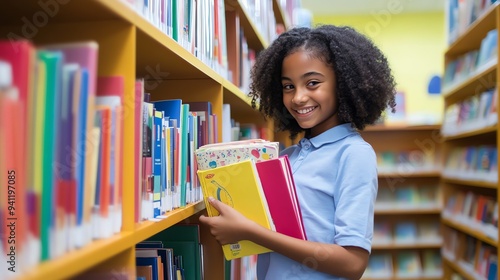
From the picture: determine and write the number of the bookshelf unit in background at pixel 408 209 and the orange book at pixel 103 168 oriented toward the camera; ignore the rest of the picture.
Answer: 1

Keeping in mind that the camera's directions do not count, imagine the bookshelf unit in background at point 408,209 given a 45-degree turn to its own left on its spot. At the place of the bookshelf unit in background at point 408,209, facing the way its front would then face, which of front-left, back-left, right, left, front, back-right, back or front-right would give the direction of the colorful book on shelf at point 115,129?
front-right

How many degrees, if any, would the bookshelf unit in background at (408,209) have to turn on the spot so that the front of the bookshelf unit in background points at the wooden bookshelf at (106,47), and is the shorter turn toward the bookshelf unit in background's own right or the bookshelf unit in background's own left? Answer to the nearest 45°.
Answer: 0° — it already faces it

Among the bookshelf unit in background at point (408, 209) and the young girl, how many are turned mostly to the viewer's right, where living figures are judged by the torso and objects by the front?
0

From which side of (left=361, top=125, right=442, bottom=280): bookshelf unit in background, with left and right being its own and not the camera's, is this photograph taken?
front

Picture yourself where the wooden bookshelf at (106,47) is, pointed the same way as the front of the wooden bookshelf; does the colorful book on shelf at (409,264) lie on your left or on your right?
on your left

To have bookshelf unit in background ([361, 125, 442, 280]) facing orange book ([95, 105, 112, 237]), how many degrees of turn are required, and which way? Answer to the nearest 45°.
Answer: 0° — it already faces it

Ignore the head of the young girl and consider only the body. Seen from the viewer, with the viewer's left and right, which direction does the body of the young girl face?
facing the viewer and to the left of the viewer

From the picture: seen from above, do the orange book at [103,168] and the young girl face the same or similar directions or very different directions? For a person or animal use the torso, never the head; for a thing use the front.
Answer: very different directions

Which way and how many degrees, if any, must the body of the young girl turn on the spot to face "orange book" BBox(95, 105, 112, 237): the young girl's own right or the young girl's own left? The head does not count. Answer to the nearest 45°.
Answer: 0° — they already face it

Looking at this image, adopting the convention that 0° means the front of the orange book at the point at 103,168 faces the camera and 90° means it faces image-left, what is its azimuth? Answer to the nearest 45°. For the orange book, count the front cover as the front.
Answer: approximately 270°

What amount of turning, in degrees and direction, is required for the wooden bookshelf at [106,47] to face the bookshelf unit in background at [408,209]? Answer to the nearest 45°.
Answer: approximately 90° to its left

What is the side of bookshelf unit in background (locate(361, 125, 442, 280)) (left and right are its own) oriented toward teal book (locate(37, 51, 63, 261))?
front

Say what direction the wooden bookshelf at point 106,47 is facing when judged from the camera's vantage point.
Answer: facing the viewer and to the right of the viewer

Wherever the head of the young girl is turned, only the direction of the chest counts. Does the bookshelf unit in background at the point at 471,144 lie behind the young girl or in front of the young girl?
behind
